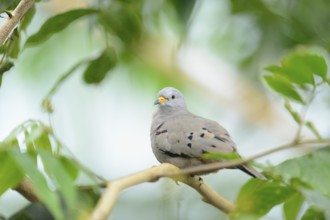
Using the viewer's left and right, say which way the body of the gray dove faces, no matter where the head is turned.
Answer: facing to the left of the viewer

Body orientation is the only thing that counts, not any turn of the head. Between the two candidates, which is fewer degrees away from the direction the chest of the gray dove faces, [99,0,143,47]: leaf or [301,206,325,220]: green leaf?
the leaf

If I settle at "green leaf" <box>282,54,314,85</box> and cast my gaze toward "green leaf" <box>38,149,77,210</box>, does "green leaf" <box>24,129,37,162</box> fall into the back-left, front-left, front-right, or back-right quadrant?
front-right

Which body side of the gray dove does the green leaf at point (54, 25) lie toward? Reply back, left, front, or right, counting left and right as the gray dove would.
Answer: front
